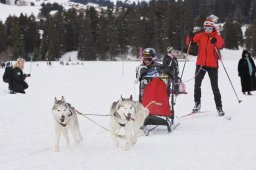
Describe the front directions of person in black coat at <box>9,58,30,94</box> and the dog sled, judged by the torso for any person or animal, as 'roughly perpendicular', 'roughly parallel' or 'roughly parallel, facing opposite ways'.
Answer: roughly perpendicular

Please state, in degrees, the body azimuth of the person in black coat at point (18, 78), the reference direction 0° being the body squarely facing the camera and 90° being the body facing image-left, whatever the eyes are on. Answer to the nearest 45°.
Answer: approximately 270°

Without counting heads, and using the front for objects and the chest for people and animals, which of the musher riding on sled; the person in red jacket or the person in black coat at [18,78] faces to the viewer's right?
the person in black coat

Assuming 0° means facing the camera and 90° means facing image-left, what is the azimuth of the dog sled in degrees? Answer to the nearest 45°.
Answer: approximately 0°

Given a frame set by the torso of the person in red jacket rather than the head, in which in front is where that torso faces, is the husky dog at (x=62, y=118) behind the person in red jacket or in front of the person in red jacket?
in front

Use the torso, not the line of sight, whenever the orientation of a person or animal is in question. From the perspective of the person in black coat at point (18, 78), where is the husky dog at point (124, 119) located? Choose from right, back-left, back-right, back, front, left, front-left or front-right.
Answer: right

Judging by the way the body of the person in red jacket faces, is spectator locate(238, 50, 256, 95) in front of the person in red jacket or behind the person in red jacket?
behind

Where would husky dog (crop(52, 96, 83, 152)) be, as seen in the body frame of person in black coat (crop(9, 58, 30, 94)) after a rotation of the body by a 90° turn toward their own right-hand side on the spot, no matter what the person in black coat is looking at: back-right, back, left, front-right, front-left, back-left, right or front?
front

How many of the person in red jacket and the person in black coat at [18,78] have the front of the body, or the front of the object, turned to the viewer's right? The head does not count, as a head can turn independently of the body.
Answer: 1

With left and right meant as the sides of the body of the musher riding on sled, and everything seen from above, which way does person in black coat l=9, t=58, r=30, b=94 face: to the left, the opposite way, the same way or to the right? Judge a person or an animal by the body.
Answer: to the left
